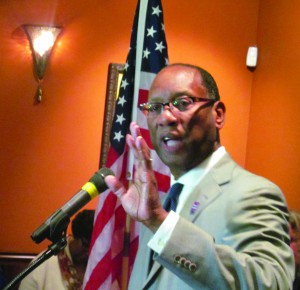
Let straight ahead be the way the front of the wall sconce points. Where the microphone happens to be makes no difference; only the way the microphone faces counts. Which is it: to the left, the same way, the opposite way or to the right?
to the left

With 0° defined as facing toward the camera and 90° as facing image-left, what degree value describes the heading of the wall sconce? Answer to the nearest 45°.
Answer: approximately 0°

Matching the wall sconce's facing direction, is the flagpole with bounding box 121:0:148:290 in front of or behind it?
in front

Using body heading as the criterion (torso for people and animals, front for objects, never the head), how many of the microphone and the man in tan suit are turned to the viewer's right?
1

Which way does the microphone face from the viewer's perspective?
to the viewer's right

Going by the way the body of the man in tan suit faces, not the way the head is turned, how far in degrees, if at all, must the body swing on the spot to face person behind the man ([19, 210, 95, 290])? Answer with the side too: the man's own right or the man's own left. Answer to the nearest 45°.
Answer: approximately 90° to the man's own right

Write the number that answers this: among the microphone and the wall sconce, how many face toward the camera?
1
